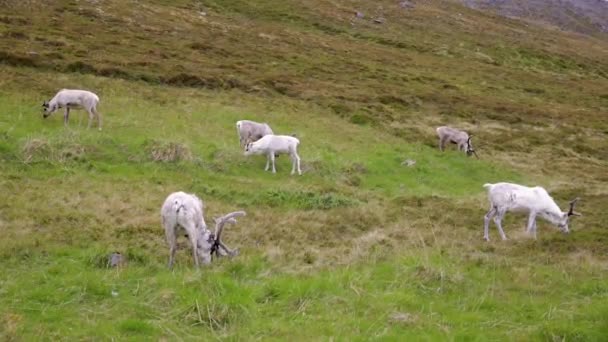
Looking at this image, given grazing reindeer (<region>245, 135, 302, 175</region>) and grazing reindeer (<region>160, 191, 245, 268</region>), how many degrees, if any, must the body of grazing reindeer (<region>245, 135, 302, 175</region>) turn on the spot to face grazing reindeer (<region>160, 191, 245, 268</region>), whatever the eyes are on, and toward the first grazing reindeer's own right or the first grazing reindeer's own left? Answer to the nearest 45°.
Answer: approximately 90° to the first grazing reindeer's own left

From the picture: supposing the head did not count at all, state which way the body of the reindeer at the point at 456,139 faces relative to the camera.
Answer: to the viewer's right

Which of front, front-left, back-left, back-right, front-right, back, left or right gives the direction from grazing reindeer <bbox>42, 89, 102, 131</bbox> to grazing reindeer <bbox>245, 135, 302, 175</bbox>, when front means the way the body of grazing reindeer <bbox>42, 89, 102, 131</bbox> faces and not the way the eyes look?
back-left

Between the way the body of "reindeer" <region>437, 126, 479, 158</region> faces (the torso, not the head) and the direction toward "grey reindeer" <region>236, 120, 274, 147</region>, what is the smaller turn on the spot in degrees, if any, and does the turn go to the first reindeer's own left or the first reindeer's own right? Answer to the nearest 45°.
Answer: approximately 135° to the first reindeer's own right

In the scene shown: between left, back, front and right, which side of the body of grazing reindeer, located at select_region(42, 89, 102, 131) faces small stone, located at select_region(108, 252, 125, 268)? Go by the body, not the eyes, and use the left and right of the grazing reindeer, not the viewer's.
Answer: left

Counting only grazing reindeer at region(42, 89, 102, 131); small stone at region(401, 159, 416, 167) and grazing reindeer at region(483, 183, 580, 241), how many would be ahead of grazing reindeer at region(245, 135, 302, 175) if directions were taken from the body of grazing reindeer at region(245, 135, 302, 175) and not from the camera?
1

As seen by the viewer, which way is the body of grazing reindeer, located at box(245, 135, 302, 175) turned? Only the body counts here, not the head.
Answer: to the viewer's left

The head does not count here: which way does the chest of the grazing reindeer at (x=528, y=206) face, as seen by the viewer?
to the viewer's right

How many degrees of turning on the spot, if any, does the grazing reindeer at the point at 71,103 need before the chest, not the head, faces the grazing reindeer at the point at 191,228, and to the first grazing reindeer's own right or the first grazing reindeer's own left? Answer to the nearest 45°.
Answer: approximately 90° to the first grazing reindeer's own left

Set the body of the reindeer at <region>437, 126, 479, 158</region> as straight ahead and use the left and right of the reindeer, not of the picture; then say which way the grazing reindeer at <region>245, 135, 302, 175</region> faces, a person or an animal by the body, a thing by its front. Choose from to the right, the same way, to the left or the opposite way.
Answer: the opposite way
